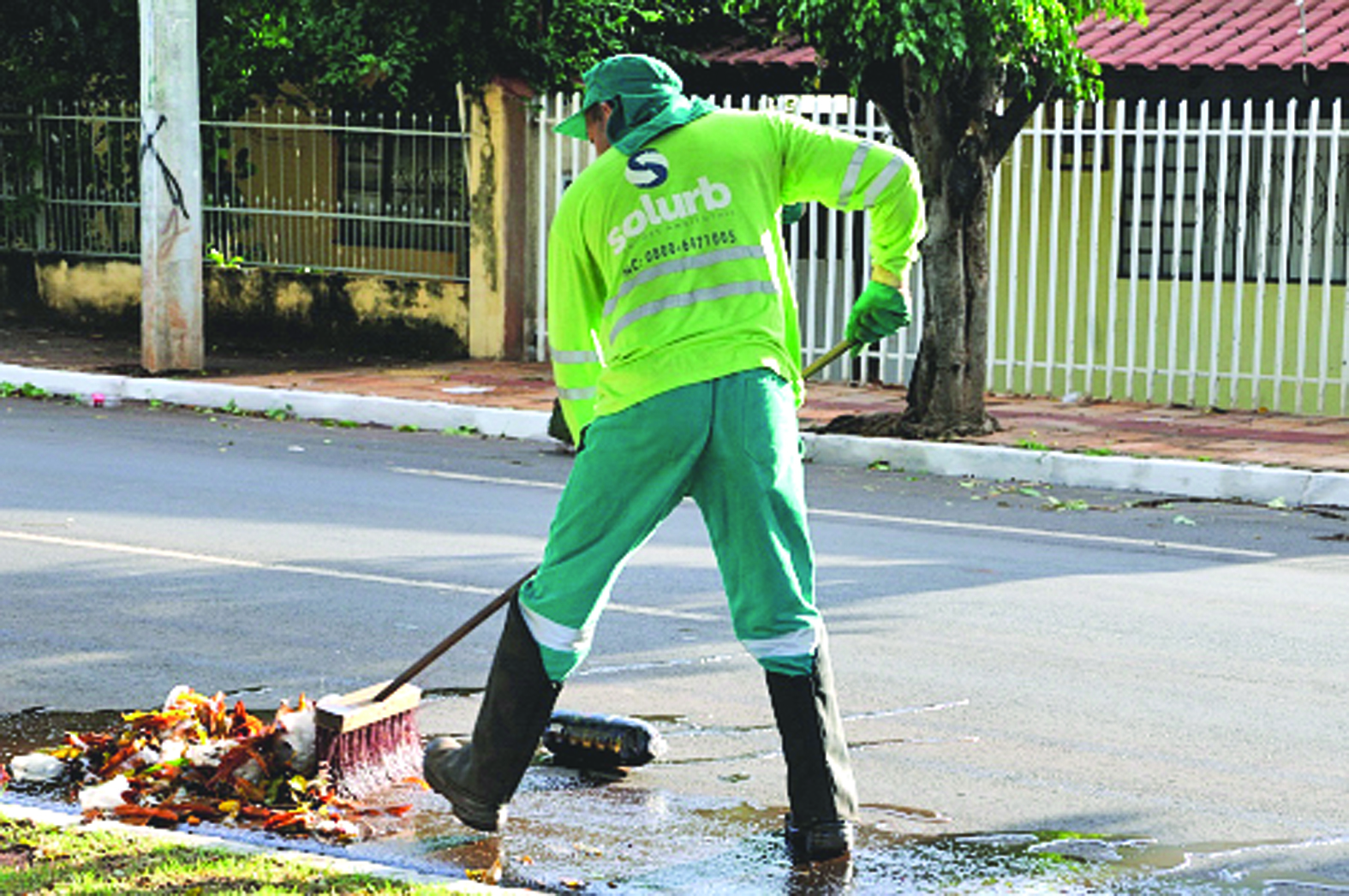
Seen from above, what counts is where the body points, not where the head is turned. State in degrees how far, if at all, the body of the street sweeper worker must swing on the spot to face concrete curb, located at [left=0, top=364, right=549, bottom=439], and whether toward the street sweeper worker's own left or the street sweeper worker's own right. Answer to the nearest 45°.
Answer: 0° — they already face it

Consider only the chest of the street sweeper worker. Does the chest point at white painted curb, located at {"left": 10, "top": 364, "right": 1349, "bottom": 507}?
yes

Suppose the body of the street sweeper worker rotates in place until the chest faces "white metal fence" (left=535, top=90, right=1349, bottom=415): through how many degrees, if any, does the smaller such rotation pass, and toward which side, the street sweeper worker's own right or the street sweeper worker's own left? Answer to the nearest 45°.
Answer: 0° — they already face it

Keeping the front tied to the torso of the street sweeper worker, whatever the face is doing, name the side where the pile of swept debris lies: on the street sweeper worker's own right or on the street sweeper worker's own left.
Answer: on the street sweeper worker's own left

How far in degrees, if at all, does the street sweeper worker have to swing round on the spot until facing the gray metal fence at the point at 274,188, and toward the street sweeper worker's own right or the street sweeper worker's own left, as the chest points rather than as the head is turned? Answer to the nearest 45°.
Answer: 0° — they already face it

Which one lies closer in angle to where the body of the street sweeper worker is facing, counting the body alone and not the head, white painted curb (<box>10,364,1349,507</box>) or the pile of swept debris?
the white painted curb

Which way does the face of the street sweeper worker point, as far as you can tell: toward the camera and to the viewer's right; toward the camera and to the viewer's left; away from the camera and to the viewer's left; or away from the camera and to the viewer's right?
away from the camera and to the viewer's left

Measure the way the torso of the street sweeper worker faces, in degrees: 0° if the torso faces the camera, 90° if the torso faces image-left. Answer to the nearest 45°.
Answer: approximately 180°
